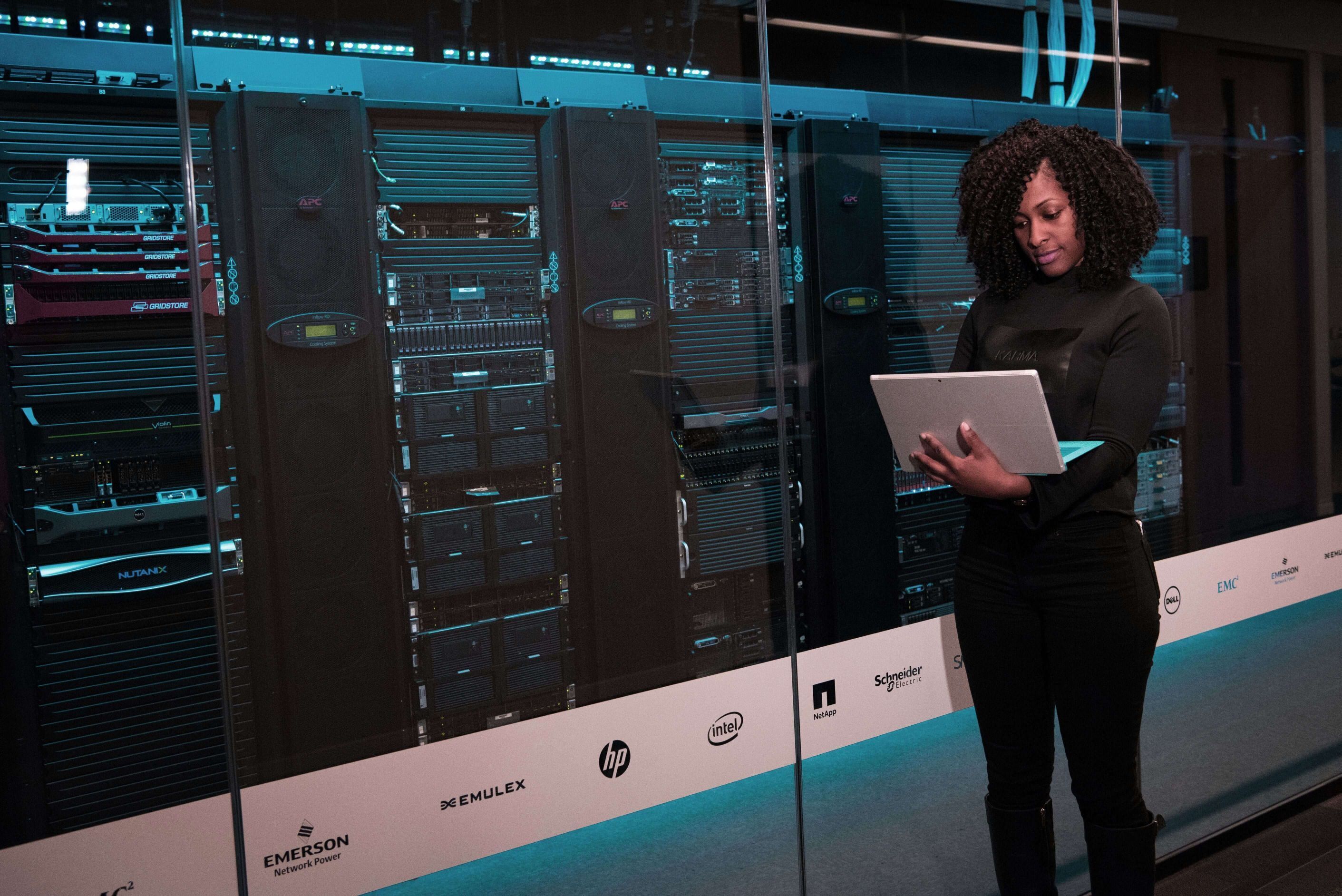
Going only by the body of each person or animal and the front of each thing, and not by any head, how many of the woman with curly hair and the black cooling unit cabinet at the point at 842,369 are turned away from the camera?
0

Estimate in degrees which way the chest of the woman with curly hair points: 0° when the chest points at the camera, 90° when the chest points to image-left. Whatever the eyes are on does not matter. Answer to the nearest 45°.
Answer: approximately 45°

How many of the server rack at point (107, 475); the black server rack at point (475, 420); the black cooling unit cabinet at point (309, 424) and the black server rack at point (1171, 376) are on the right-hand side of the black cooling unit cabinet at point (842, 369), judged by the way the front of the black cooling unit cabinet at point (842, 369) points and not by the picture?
3

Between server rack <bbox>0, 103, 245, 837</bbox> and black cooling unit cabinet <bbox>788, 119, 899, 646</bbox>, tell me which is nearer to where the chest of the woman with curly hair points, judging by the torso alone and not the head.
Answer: the server rack

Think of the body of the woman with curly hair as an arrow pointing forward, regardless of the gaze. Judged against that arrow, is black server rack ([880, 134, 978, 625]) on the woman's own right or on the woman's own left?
on the woman's own right

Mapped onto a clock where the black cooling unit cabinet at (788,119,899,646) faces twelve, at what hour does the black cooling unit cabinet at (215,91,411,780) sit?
the black cooling unit cabinet at (215,91,411,780) is roughly at 3 o'clock from the black cooling unit cabinet at (788,119,899,646).

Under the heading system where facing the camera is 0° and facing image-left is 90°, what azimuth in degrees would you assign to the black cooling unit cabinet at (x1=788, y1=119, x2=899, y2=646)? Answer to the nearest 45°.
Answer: approximately 315°

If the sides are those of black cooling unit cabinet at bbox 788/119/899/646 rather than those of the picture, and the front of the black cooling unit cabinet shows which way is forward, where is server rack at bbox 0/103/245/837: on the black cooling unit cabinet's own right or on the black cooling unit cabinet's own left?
on the black cooling unit cabinet's own right

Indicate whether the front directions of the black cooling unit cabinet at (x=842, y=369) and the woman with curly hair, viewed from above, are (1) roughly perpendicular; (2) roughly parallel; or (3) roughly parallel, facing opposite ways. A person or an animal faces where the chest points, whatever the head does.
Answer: roughly perpendicular

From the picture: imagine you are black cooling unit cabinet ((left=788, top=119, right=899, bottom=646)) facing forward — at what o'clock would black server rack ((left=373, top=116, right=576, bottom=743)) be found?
black server rack ((left=373, top=116, right=576, bottom=743)) is roughly at 3 o'clock from black cooling unit cabinet ((left=788, top=119, right=899, bottom=646)).

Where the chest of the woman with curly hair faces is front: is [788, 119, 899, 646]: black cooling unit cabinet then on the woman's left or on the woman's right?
on the woman's right

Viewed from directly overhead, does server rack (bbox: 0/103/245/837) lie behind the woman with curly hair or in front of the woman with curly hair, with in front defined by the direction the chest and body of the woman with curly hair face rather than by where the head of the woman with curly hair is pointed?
in front

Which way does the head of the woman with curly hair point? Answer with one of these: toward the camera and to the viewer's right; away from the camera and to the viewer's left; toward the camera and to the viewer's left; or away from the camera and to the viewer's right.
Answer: toward the camera and to the viewer's left
